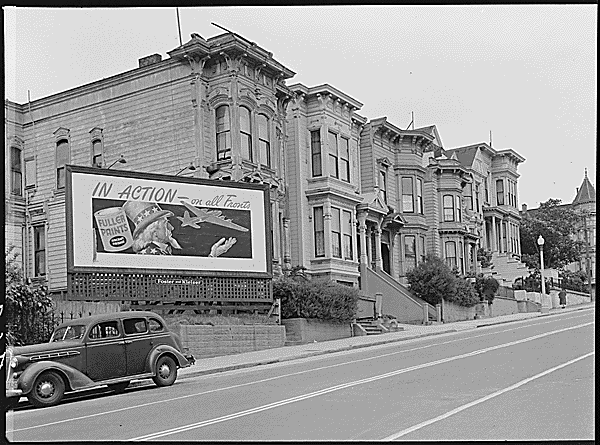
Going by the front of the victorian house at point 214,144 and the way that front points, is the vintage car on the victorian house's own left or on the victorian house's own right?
on the victorian house's own right

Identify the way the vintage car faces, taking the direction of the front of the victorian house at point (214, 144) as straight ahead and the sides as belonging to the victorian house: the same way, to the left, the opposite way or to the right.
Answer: to the right

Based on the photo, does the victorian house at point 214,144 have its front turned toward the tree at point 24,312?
no

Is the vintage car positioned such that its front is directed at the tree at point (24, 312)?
no

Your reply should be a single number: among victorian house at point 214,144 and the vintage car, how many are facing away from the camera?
0

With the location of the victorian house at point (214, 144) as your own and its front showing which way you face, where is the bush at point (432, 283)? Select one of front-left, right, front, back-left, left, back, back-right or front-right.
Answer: left

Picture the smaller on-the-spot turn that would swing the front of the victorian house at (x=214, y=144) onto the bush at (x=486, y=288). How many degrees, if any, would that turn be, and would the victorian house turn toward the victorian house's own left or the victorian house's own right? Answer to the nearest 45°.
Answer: approximately 90° to the victorian house's own left

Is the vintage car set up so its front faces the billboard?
no

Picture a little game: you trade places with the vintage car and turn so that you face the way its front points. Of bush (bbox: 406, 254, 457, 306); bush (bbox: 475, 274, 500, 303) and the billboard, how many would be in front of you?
0

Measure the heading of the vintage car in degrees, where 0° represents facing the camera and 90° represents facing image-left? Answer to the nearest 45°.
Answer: approximately 45°

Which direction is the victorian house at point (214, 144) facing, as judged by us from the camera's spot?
facing the viewer and to the right of the viewer

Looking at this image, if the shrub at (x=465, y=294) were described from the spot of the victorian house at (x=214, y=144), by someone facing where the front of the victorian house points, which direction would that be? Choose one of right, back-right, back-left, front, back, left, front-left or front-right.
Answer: left

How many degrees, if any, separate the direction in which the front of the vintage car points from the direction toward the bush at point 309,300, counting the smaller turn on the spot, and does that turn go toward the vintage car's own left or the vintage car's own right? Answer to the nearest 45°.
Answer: approximately 180°

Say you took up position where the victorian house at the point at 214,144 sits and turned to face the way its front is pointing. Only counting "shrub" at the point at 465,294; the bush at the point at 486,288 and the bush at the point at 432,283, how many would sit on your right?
0

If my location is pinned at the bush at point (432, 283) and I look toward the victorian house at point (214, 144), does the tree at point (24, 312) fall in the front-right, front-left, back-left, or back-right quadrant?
front-left
